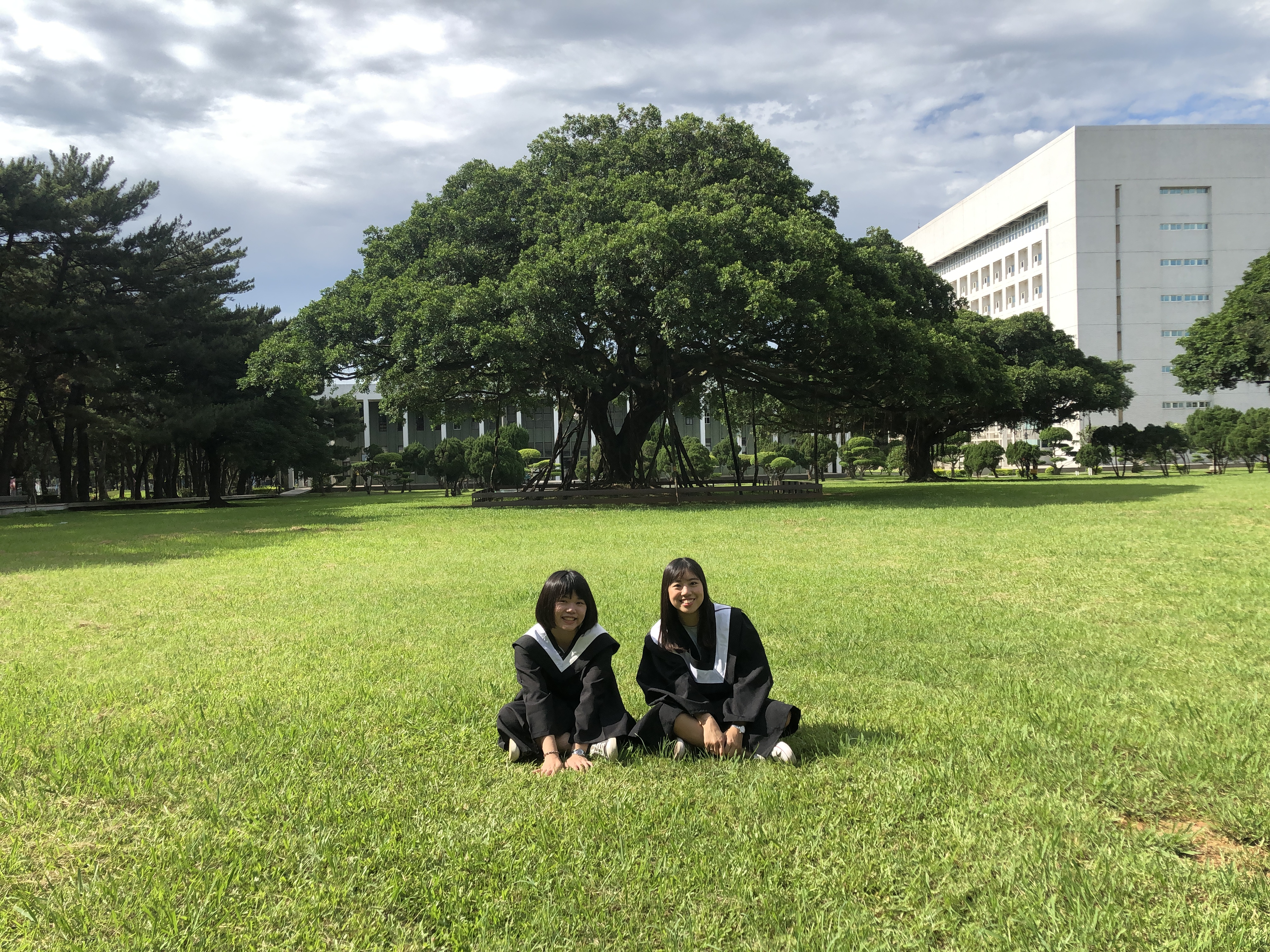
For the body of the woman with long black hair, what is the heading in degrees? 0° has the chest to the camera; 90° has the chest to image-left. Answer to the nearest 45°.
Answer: approximately 0°

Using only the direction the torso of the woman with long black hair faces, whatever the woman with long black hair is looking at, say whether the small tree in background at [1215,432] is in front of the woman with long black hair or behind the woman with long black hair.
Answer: behind

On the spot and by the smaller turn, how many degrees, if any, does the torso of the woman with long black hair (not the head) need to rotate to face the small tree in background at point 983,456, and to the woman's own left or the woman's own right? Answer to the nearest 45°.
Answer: approximately 180°

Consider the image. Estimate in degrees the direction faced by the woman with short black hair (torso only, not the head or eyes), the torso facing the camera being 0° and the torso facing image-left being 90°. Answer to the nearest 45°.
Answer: approximately 0°

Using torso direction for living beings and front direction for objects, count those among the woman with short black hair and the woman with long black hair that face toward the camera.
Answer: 2

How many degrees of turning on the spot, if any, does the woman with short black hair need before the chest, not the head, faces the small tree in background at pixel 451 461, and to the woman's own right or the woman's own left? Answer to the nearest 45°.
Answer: approximately 180°

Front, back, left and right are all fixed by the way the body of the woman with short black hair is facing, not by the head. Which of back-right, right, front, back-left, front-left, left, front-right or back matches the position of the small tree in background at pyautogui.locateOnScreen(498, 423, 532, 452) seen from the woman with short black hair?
back

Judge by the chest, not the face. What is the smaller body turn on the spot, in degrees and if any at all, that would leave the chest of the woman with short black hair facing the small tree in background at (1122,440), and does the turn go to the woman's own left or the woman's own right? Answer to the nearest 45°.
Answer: approximately 135° to the woman's own left

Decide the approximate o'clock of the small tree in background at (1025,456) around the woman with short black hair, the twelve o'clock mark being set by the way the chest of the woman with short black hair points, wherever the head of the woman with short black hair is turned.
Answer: The small tree in background is roughly at 7 o'clock from the woman with short black hair.

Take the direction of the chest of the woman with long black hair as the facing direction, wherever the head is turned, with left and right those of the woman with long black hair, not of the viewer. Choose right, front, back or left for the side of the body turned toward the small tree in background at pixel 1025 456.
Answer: back

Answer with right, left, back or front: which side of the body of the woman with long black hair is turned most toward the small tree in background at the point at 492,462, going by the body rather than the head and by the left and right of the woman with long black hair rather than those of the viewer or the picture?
back
